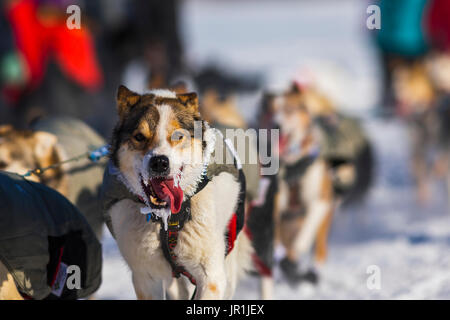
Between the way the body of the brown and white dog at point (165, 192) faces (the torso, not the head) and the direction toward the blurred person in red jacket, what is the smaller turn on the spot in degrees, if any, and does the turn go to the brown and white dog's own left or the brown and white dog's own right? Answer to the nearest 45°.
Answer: approximately 180°

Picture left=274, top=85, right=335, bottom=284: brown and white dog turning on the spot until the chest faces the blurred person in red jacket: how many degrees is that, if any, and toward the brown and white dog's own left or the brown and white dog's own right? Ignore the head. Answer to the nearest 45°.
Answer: approximately 90° to the brown and white dog's own right

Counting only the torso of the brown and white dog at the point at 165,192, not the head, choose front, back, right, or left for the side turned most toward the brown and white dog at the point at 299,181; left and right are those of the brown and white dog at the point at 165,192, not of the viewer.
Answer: back

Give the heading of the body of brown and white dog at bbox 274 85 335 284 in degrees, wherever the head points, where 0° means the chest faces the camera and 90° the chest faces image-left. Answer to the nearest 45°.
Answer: approximately 45°

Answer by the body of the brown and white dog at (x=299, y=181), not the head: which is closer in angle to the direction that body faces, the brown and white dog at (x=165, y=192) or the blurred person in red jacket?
the brown and white dog
